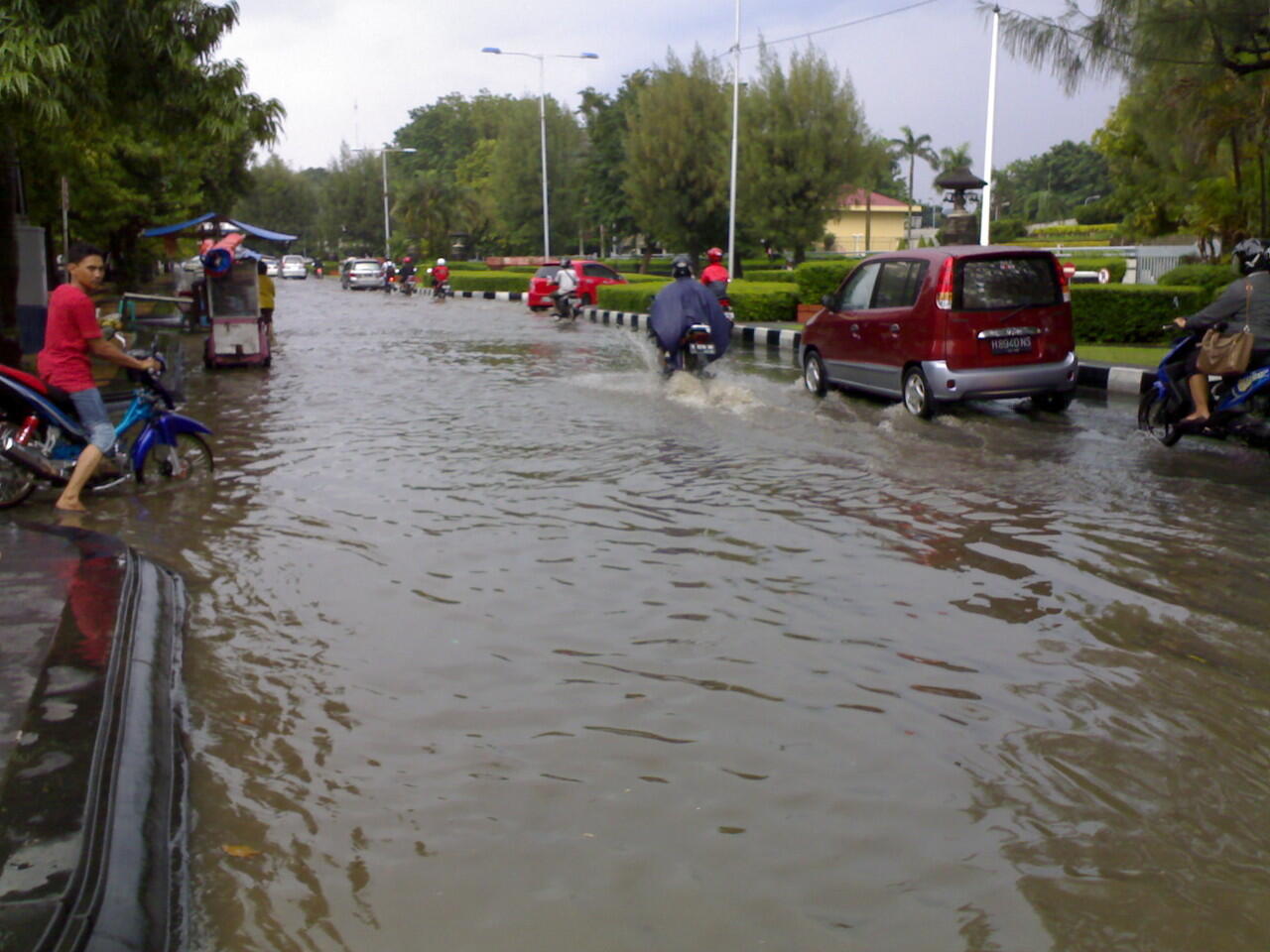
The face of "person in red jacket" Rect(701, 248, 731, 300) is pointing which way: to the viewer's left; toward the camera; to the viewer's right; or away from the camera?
away from the camera

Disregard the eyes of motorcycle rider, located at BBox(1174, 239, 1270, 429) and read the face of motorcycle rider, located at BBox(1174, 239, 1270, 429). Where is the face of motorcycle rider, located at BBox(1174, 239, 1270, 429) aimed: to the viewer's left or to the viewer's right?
to the viewer's left

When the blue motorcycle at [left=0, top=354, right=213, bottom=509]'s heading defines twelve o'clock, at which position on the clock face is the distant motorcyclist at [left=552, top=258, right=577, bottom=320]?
The distant motorcyclist is roughly at 10 o'clock from the blue motorcycle.

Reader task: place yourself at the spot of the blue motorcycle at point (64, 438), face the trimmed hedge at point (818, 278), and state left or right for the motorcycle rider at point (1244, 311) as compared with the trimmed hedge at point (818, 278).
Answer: right

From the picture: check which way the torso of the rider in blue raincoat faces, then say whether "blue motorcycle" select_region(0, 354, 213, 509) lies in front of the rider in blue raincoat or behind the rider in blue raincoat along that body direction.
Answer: behind

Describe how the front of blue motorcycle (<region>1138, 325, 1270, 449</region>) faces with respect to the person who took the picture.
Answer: facing to the left of the viewer

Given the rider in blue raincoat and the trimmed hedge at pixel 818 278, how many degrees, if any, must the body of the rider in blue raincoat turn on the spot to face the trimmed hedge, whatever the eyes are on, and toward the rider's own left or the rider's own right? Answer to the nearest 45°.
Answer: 0° — they already face it

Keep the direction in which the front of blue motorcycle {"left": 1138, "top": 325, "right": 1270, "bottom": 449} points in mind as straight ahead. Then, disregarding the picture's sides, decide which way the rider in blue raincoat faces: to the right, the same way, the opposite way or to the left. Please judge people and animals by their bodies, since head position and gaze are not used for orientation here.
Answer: to the right

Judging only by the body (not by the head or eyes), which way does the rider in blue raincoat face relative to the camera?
away from the camera

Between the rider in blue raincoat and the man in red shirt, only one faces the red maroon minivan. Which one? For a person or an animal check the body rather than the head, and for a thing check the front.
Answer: the man in red shirt

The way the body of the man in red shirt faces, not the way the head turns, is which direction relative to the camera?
to the viewer's right

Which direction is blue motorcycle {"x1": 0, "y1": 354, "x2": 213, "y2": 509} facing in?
to the viewer's right

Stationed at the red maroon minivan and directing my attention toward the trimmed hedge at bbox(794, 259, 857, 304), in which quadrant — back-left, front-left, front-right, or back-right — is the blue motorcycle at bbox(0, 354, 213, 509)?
back-left

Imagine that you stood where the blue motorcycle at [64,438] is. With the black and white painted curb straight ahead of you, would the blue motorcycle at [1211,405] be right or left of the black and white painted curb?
right

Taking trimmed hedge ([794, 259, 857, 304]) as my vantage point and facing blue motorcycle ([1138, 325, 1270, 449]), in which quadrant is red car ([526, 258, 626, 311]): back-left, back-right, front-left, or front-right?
back-right
